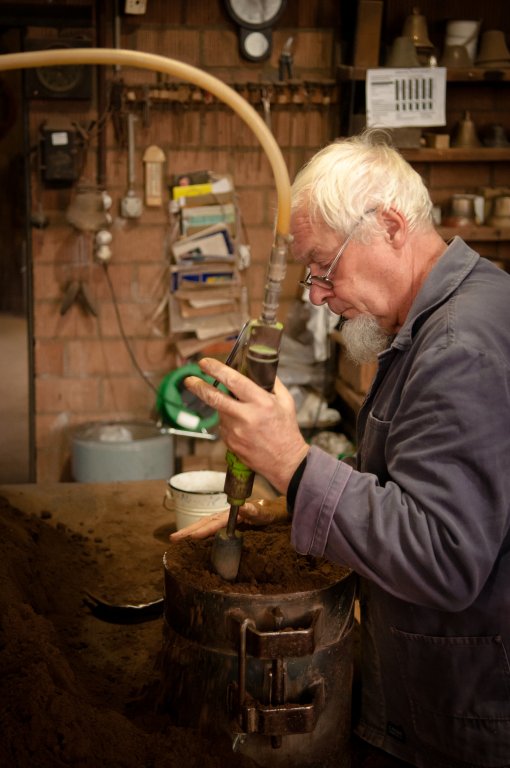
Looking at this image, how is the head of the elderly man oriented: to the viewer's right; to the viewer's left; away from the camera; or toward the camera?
to the viewer's left

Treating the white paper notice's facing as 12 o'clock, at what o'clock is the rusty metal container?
The rusty metal container is roughly at 12 o'clock from the white paper notice.

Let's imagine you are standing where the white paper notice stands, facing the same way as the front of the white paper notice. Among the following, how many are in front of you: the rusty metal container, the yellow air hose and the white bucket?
3

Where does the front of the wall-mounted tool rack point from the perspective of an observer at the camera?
facing the viewer

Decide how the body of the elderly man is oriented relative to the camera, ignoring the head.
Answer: to the viewer's left

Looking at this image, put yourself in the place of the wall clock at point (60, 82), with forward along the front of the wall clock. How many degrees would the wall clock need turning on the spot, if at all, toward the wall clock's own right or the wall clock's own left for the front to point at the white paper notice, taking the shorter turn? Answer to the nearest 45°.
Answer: approximately 90° to the wall clock's own left

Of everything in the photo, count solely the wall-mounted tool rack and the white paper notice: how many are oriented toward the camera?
2

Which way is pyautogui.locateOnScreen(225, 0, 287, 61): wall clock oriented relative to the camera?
toward the camera

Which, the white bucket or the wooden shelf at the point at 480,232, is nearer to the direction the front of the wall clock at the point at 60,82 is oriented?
the white bucket

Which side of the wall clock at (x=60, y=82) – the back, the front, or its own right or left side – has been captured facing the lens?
front

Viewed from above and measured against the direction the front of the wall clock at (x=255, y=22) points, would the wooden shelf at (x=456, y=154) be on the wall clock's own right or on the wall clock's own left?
on the wall clock's own left
